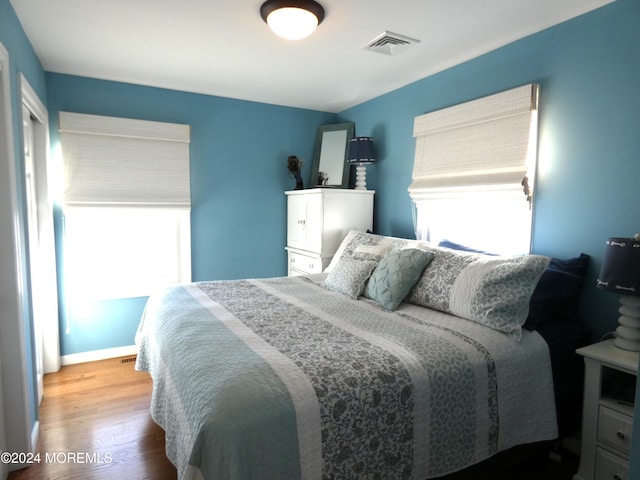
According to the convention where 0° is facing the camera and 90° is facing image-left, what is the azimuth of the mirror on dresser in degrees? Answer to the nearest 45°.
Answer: approximately 45°

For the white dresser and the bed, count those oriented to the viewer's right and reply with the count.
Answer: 0

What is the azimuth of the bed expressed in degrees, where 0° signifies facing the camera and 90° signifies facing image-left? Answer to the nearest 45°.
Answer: approximately 45°

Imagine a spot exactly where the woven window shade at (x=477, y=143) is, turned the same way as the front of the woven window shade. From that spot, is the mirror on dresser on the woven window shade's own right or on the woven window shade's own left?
on the woven window shade's own right

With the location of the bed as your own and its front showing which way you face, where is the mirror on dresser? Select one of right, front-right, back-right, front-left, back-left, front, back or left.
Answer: back-right

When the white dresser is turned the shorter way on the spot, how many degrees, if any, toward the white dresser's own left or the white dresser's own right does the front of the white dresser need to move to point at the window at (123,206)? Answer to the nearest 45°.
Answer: approximately 45° to the white dresser's own right

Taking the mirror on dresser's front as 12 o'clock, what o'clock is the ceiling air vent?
The ceiling air vent is roughly at 10 o'clock from the mirror on dresser.

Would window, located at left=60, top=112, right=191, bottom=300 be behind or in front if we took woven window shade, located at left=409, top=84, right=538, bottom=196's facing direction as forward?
in front

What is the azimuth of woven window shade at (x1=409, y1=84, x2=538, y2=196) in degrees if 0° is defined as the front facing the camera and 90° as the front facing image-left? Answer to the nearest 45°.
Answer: approximately 45°

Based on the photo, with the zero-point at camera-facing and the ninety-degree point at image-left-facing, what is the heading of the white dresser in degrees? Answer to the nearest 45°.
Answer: approximately 45°

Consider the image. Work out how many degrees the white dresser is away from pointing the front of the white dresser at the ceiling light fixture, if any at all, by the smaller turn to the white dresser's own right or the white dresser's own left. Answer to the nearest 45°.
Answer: approximately 45° to the white dresser's own left

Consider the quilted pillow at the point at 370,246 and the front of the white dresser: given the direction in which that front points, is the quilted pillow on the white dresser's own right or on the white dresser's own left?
on the white dresser's own left
